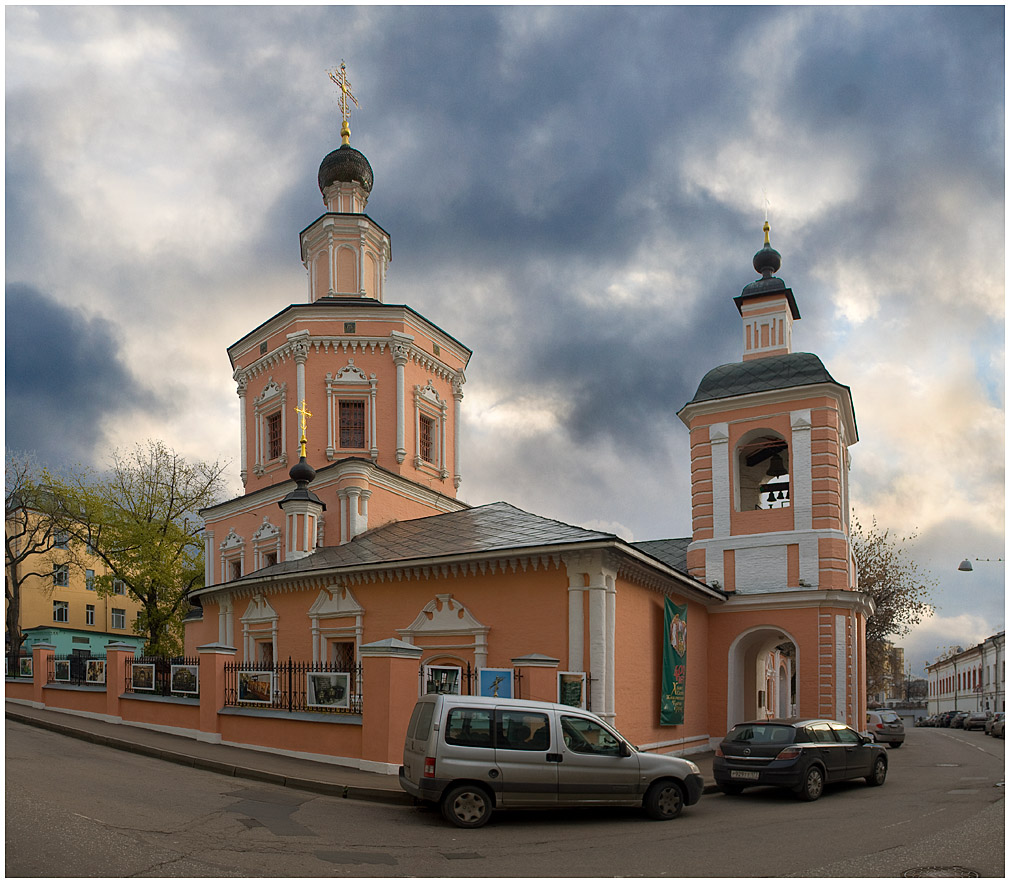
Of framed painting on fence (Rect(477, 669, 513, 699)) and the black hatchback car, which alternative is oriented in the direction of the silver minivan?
the framed painting on fence

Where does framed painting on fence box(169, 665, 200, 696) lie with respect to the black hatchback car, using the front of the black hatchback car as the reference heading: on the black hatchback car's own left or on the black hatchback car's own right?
on the black hatchback car's own left

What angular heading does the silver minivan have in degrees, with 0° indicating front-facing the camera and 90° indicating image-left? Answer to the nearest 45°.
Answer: approximately 270°

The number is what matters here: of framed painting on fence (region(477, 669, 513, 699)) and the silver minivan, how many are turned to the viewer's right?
1

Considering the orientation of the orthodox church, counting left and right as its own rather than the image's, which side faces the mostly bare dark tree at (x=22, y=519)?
back

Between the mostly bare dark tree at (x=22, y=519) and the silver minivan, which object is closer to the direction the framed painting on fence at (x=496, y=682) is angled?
the silver minivan

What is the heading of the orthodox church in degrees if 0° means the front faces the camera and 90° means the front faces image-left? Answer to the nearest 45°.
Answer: approximately 315°

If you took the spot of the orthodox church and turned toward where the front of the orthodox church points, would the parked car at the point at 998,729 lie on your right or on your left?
on your left

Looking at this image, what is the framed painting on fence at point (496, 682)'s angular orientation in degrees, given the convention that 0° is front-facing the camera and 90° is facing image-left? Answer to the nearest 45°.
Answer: approximately 0°

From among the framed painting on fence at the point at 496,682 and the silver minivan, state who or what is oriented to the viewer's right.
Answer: the silver minivan

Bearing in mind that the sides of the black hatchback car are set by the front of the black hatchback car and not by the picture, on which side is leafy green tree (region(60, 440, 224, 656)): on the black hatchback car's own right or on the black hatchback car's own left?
on the black hatchback car's own left

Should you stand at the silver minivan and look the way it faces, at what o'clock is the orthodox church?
The orthodox church is roughly at 9 o'clock from the silver minivan.

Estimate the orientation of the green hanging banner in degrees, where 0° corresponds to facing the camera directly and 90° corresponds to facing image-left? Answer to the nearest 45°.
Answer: approximately 315°
